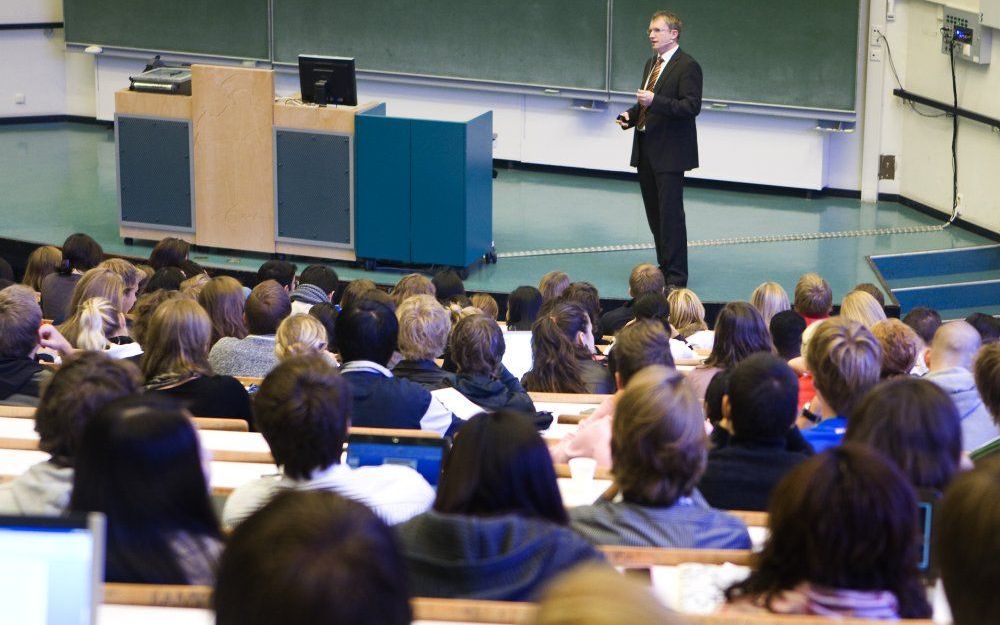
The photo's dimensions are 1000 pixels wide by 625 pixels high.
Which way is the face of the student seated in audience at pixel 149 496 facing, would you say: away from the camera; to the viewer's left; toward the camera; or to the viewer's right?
away from the camera

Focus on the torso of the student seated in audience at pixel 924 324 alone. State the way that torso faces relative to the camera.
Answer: away from the camera

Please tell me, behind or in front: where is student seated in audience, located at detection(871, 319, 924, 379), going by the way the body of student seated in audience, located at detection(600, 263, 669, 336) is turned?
behind

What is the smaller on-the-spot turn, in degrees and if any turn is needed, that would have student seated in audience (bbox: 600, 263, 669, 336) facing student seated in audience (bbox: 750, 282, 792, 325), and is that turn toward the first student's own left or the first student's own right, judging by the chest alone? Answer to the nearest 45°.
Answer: approximately 135° to the first student's own right

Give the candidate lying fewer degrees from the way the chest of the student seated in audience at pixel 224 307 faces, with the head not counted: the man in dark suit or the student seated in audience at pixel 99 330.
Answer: the man in dark suit

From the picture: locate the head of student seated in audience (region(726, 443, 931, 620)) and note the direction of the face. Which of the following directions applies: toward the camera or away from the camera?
away from the camera

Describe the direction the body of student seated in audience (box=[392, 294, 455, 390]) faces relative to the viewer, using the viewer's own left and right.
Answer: facing away from the viewer

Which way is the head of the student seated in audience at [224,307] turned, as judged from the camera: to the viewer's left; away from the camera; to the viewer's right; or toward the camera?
away from the camera

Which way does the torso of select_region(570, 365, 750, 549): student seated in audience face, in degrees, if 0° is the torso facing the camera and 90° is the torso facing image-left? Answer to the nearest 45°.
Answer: approximately 180°

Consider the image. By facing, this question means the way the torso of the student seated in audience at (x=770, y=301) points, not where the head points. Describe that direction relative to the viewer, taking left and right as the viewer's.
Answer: facing away from the viewer

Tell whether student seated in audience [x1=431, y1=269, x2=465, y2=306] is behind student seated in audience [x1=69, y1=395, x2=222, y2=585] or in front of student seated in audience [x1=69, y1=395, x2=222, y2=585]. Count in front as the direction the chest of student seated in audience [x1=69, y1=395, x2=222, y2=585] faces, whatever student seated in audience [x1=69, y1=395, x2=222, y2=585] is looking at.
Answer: in front

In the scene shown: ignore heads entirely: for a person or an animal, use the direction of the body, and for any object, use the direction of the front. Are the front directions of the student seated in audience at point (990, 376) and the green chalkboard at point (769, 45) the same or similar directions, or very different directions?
very different directions

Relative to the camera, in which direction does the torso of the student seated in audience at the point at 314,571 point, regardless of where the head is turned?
away from the camera

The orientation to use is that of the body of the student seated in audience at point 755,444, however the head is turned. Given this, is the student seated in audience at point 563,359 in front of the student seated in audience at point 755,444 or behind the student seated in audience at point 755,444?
in front

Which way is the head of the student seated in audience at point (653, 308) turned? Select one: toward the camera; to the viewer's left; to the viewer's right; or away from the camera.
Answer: away from the camera

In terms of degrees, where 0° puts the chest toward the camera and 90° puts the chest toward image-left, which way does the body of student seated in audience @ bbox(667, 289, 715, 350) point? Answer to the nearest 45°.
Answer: approximately 180°

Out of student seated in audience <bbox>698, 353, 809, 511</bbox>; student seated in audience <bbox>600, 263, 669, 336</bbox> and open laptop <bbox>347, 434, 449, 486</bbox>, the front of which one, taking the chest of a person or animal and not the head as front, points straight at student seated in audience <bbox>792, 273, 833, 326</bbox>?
student seated in audience <bbox>698, 353, 809, 511</bbox>

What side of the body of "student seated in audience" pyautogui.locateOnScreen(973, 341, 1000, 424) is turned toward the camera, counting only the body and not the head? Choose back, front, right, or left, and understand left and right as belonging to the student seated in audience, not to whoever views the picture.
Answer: back

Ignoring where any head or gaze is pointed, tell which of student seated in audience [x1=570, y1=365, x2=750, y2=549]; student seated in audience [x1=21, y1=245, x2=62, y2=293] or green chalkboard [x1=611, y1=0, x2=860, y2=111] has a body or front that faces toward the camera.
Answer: the green chalkboard
